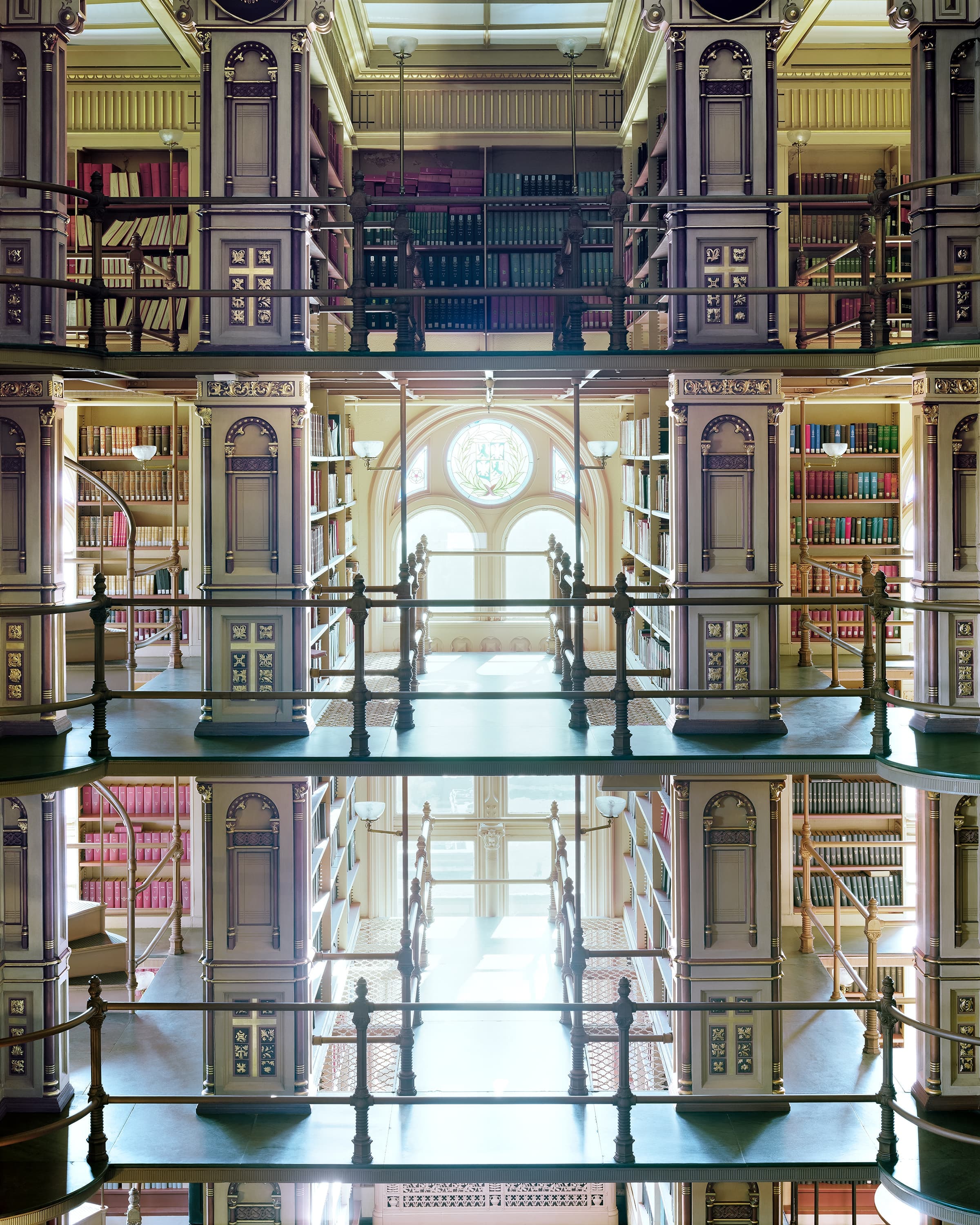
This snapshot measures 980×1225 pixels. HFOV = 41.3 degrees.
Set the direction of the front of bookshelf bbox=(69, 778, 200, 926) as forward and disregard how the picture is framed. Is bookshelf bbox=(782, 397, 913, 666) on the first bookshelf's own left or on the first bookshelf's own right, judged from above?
on the first bookshelf's own left

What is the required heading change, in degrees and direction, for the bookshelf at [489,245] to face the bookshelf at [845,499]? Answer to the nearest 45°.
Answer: approximately 90° to its left

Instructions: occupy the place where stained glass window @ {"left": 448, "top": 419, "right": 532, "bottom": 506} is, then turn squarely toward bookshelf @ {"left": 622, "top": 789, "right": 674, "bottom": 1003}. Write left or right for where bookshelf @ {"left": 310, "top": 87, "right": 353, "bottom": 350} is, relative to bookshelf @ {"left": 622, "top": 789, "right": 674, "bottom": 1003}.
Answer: right

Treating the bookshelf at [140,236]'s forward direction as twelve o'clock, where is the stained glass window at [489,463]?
The stained glass window is roughly at 8 o'clock from the bookshelf.

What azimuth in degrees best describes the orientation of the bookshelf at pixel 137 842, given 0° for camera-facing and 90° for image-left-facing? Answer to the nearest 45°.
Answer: approximately 0°

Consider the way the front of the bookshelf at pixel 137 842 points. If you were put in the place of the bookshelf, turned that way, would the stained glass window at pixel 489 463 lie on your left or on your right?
on your left

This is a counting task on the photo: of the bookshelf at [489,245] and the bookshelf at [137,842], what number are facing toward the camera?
2
